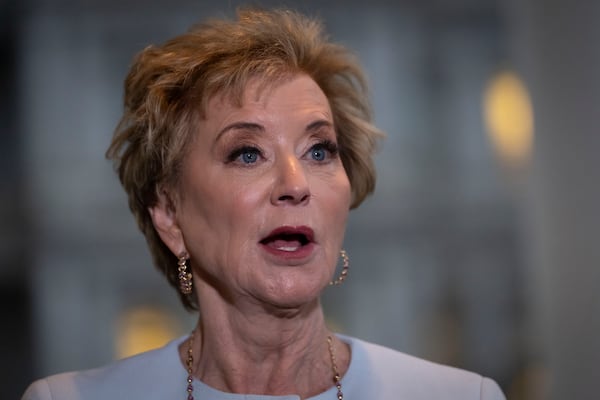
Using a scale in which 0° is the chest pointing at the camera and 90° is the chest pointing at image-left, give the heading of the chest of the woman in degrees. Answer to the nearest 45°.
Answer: approximately 0°

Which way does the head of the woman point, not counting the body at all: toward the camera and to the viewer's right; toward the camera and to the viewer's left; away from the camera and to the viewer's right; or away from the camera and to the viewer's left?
toward the camera and to the viewer's right
